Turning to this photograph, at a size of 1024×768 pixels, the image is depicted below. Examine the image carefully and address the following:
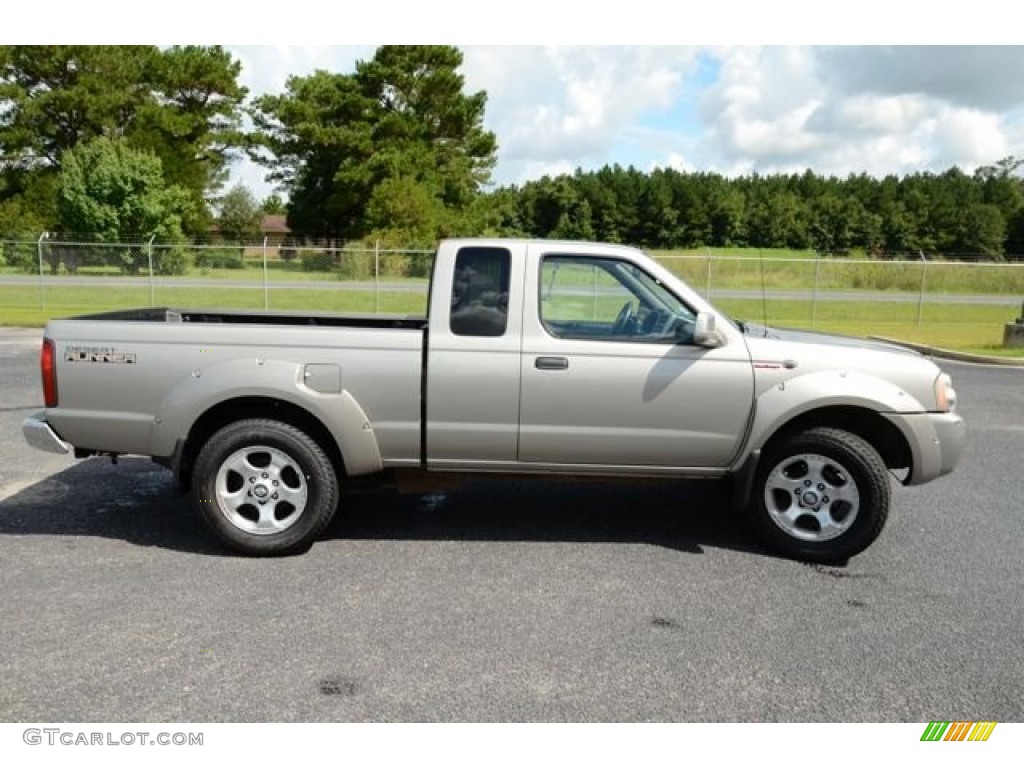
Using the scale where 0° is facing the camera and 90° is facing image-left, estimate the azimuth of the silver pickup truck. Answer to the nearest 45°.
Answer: approximately 270°

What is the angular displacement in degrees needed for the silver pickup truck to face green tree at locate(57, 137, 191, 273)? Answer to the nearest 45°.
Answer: approximately 135° to its left

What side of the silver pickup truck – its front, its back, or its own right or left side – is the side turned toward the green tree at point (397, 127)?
left

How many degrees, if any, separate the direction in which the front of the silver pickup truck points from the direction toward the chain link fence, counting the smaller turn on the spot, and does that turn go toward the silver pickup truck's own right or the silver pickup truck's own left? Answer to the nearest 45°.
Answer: approximately 90° to the silver pickup truck's own left
